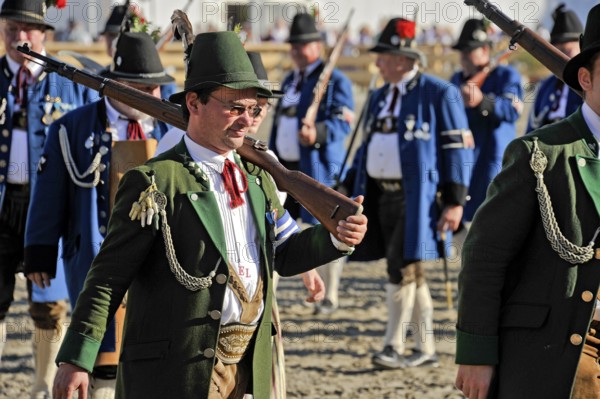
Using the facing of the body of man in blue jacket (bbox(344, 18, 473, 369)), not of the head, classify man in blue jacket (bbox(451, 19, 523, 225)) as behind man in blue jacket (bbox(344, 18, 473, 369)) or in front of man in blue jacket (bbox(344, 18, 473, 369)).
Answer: behind

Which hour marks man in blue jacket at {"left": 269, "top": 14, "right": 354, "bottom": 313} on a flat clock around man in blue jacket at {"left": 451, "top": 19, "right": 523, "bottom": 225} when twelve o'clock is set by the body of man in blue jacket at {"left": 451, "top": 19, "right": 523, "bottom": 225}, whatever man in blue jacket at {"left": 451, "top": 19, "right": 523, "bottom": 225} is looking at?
man in blue jacket at {"left": 269, "top": 14, "right": 354, "bottom": 313} is roughly at 1 o'clock from man in blue jacket at {"left": 451, "top": 19, "right": 523, "bottom": 225}.

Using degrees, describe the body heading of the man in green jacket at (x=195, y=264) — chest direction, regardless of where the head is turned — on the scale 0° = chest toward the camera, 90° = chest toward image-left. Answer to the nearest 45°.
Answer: approximately 315°
